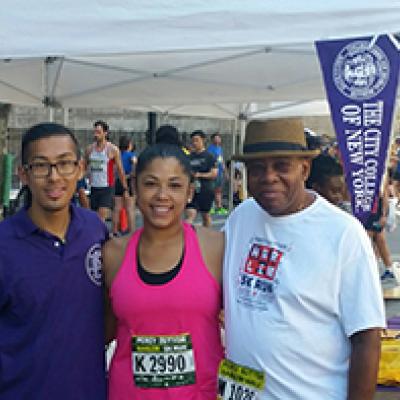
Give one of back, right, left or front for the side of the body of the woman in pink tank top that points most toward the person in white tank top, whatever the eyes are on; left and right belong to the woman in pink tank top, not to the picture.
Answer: back

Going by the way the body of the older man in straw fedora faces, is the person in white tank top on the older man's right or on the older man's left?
on the older man's right

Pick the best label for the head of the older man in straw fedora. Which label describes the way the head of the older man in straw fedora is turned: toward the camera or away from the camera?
toward the camera

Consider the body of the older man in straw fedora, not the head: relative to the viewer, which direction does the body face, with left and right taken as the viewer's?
facing the viewer and to the left of the viewer

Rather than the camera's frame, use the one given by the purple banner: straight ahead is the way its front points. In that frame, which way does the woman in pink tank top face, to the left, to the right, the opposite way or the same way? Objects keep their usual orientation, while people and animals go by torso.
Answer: the same way

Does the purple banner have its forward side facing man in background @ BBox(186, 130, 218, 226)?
no

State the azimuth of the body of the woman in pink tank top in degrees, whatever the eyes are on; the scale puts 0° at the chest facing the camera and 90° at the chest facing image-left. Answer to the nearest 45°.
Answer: approximately 0°

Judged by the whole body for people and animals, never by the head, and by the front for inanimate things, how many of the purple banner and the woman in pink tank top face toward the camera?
2

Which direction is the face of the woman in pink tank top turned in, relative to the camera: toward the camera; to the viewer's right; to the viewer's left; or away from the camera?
toward the camera

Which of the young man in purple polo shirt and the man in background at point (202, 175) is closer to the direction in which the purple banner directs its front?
the young man in purple polo shirt

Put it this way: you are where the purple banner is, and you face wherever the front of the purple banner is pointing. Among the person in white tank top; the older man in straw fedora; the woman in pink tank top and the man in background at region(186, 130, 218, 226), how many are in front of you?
2

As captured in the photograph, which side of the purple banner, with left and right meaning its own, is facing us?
front

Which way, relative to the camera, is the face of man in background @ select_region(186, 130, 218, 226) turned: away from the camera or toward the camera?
toward the camera
